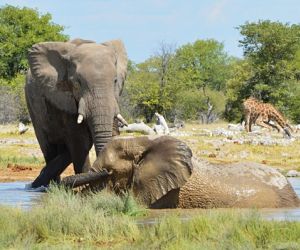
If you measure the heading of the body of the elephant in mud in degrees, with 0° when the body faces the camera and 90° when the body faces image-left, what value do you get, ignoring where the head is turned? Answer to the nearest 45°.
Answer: approximately 90°

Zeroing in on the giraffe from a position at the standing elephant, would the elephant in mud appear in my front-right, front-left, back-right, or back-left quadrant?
back-right

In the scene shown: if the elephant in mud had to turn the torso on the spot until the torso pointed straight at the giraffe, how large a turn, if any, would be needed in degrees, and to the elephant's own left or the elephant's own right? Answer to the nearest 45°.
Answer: approximately 90° to the elephant's own right

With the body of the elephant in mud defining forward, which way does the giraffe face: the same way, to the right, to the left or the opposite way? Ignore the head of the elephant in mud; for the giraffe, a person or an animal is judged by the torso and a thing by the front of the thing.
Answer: the opposite way

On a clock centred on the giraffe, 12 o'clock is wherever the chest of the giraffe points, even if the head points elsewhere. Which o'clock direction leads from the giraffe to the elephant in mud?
The elephant in mud is roughly at 3 o'clock from the giraffe.

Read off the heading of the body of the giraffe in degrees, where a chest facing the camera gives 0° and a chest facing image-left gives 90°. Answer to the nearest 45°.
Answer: approximately 270°
